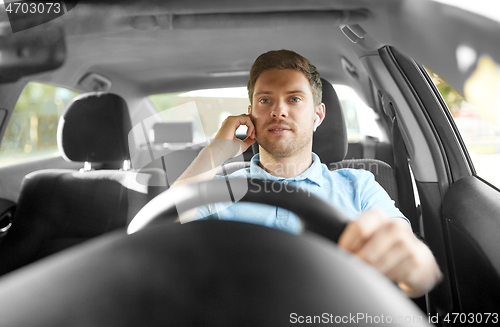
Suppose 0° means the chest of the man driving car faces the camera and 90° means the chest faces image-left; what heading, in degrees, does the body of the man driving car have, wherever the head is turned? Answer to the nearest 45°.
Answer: approximately 0°

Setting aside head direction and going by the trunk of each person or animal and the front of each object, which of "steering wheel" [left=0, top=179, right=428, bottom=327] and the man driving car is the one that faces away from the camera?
the steering wheel

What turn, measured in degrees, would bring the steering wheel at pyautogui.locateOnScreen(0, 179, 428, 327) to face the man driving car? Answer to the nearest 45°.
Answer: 0° — it already faces them

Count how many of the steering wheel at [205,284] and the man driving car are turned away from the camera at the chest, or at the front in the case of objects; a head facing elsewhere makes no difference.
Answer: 1

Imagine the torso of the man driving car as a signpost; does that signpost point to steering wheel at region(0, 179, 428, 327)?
yes

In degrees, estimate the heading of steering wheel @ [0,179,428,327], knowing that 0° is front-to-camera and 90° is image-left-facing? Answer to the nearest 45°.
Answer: approximately 180°

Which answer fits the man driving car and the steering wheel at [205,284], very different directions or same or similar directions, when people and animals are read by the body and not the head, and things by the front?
very different directions
